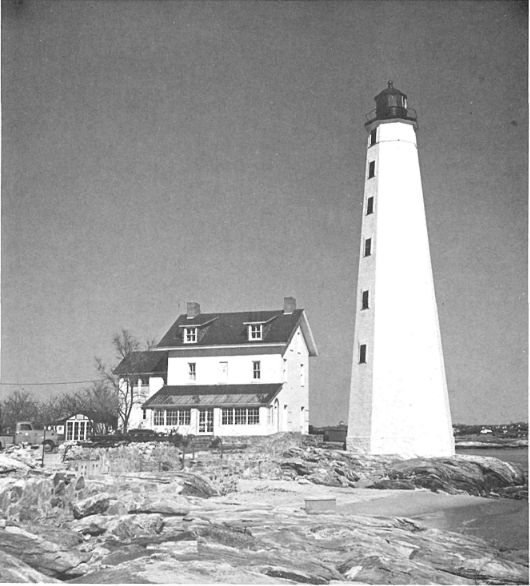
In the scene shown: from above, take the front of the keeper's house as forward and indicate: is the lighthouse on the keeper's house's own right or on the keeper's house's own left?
on the keeper's house's own left

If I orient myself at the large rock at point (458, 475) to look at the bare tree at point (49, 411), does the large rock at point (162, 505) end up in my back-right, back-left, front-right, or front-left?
front-left

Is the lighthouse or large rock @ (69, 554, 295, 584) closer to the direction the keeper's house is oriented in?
the large rock

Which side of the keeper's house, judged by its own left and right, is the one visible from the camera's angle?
front

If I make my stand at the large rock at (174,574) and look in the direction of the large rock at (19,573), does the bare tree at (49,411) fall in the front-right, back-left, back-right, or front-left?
front-right

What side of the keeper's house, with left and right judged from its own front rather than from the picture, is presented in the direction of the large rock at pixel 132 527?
front

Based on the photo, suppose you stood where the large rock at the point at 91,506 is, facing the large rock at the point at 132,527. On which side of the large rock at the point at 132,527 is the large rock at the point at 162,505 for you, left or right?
left

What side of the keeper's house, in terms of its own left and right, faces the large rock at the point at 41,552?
front

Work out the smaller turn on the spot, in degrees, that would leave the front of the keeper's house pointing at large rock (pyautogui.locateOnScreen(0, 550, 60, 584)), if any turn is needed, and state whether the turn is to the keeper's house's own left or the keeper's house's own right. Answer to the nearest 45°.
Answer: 0° — it already faces it

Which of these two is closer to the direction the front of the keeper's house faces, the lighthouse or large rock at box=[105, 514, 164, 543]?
the large rock

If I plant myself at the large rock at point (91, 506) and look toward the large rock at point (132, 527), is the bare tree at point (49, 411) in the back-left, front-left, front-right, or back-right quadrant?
back-left
